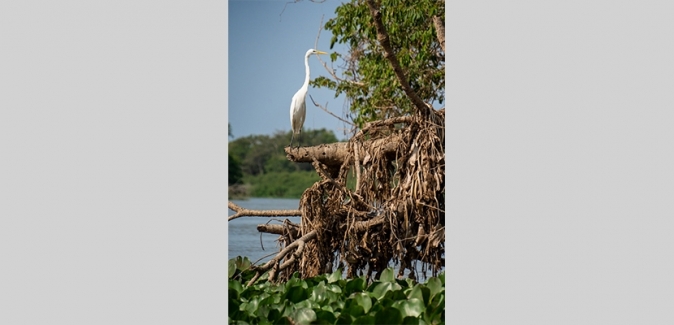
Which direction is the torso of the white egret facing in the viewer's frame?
to the viewer's right

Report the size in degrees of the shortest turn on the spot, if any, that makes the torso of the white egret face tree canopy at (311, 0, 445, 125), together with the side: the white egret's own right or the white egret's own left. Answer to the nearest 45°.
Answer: approximately 45° to the white egret's own left

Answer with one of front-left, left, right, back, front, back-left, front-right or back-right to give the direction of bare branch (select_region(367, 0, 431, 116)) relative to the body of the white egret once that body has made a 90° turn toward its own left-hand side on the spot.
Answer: right

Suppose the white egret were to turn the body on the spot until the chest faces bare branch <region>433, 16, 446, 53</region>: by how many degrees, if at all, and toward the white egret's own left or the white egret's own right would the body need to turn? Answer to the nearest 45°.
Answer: approximately 45° to the white egret's own left
